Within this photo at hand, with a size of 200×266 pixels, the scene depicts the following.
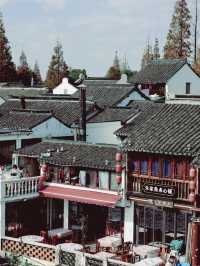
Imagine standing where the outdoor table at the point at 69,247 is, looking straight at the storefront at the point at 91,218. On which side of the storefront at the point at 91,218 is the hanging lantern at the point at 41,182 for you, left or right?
left

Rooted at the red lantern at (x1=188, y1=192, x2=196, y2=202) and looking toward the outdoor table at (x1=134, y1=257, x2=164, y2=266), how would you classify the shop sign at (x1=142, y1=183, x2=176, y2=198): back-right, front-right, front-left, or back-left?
front-right

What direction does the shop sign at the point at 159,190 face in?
toward the camera

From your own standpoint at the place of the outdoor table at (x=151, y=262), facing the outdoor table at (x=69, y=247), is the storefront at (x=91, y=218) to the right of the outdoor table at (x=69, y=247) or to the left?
right

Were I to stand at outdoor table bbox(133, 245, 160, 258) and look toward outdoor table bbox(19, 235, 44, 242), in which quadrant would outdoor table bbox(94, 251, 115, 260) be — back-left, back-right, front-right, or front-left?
front-left

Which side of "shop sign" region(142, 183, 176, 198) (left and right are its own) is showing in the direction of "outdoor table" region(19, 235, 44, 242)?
right

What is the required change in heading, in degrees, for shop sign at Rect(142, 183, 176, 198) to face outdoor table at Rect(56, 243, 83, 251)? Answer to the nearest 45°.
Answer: approximately 90° to its right

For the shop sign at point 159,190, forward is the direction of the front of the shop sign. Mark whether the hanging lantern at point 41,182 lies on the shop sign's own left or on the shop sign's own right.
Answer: on the shop sign's own right

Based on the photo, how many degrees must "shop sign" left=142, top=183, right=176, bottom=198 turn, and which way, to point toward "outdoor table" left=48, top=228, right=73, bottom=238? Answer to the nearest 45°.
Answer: approximately 135° to its right

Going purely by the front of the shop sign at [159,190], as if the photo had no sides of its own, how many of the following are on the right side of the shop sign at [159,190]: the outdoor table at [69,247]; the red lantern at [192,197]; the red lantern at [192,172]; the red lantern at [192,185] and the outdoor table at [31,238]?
2

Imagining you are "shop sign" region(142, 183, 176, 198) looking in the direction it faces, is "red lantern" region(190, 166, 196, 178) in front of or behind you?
in front

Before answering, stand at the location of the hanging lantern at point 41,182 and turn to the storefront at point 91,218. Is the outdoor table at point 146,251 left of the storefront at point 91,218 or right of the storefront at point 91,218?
right
